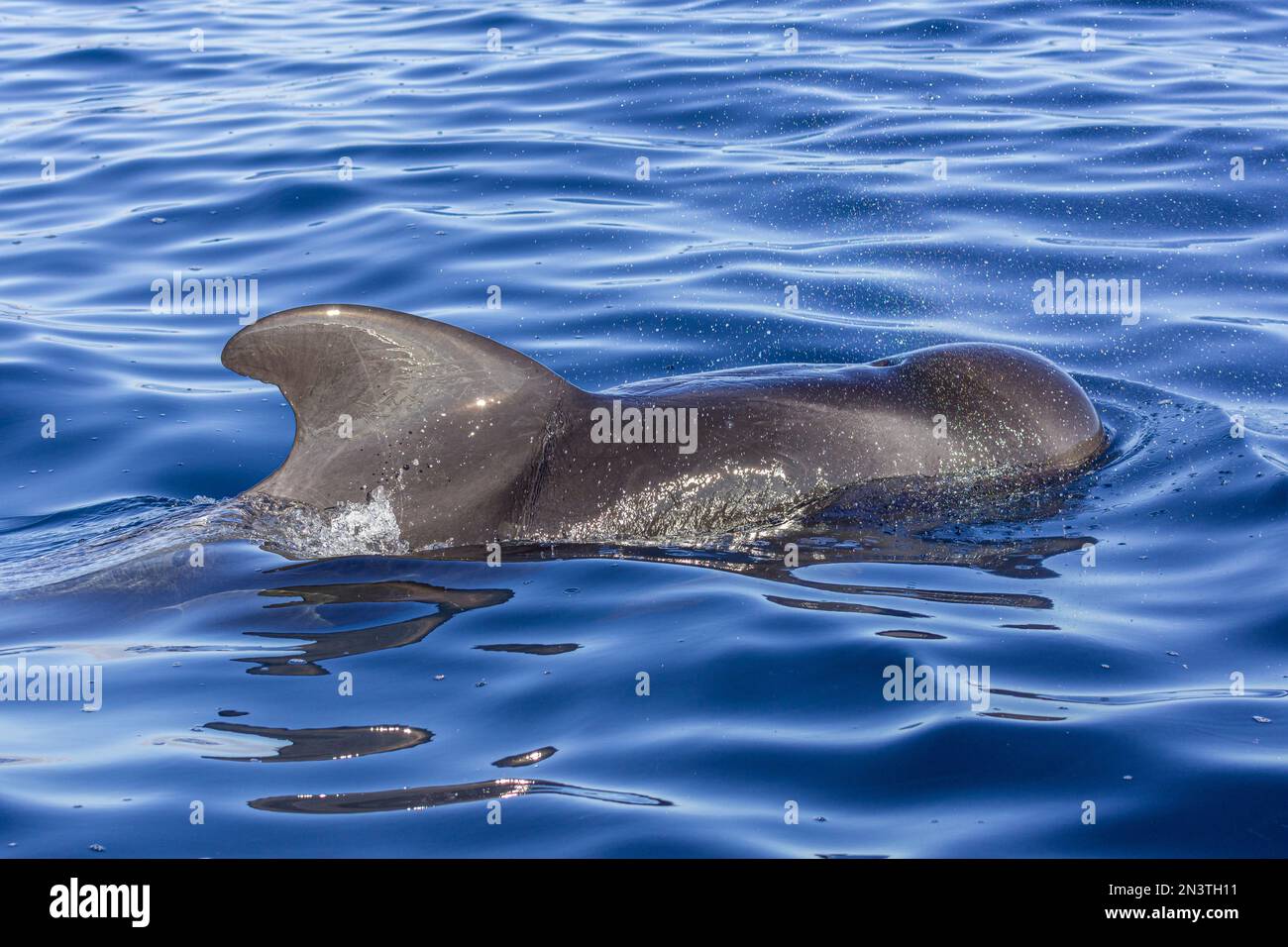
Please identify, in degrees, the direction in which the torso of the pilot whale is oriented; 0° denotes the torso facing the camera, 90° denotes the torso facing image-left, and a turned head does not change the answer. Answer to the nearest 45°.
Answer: approximately 270°
